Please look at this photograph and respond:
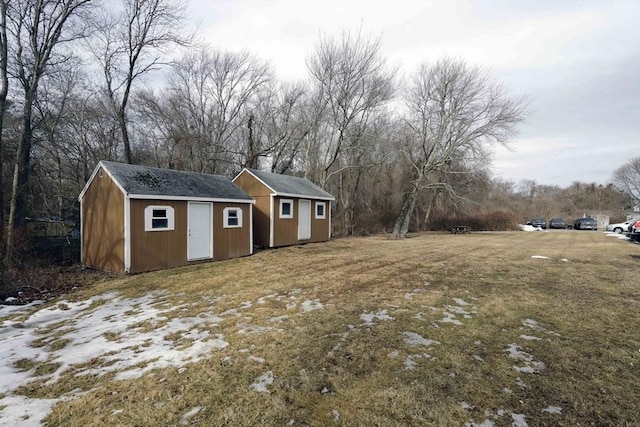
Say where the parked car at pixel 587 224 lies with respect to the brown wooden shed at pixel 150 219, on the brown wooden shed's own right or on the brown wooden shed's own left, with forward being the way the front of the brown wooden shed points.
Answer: on the brown wooden shed's own left

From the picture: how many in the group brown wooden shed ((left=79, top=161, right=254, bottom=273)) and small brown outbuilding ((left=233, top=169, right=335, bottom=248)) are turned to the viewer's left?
0

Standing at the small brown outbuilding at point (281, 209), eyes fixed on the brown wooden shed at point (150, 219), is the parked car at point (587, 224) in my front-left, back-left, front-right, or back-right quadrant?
back-left

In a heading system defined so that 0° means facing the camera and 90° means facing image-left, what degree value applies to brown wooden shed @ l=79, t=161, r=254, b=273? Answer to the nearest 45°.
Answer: approximately 315°

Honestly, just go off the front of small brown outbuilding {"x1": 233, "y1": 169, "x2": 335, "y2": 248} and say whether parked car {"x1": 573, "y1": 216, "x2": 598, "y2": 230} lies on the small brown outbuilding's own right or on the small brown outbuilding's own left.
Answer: on the small brown outbuilding's own left

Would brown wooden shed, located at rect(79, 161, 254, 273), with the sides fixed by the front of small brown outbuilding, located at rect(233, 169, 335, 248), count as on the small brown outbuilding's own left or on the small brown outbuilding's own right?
on the small brown outbuilding's own right

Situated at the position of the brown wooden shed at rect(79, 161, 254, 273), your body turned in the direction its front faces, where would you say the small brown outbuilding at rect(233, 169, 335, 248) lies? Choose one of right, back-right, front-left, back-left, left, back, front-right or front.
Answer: left
